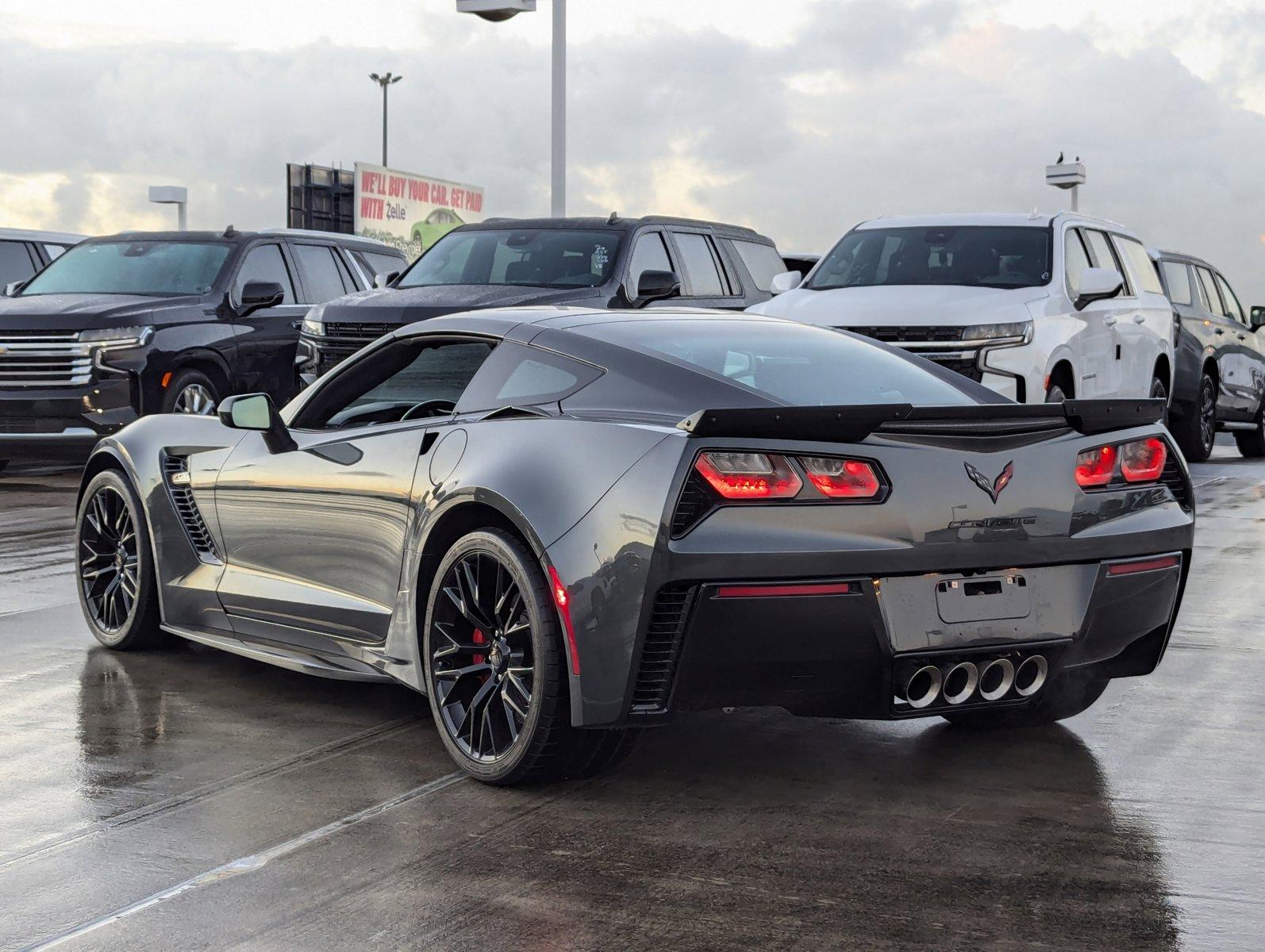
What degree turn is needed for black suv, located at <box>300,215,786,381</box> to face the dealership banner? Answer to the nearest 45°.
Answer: approximately 135° to its right

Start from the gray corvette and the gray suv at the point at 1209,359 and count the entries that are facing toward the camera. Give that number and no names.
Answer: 0

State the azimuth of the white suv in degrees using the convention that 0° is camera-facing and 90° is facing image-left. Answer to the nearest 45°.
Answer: approximately 45°

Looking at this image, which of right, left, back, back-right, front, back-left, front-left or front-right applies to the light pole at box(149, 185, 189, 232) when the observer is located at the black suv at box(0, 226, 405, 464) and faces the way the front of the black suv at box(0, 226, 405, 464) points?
back-right

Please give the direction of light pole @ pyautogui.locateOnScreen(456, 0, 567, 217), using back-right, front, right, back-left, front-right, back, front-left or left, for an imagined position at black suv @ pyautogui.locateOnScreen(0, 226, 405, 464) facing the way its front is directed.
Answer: back

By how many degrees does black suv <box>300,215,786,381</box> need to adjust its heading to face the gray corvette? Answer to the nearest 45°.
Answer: approximately 45° to its left
